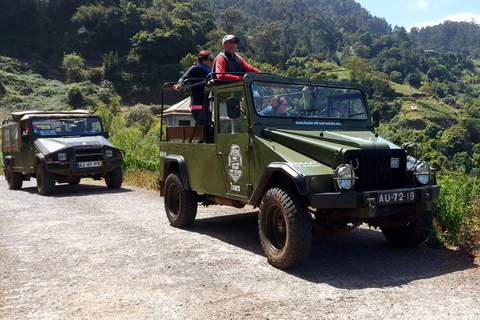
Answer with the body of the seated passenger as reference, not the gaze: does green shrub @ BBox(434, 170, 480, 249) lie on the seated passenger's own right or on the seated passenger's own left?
on the seated passenger's own left

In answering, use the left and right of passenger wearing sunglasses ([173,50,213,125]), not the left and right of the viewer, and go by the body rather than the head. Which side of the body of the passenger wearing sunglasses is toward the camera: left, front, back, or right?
right

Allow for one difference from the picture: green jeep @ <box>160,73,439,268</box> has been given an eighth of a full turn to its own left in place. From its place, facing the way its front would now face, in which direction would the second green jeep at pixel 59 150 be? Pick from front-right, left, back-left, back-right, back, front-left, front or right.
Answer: back-left

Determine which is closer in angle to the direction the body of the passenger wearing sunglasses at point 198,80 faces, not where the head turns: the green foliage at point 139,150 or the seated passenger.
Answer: the seated passenger

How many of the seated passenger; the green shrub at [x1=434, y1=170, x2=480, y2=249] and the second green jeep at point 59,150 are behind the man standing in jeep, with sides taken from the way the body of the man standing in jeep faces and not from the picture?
1

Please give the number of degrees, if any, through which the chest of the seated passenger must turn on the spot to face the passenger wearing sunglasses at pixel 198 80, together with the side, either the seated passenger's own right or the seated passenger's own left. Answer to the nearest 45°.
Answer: approximately 180°

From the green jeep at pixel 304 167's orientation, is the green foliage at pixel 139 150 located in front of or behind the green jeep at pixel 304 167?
behind

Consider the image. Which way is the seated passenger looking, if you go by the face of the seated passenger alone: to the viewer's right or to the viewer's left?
to the viewer's right

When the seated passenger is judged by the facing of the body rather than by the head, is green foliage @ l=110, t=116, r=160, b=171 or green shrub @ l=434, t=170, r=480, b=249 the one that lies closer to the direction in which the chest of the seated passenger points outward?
the green shrub

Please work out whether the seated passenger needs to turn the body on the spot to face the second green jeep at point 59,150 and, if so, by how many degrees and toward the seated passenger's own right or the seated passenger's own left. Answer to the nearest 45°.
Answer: approximately 180°

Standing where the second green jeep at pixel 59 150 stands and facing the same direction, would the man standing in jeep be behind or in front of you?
in front

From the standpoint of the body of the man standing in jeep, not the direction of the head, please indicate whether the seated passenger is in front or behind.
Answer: in front

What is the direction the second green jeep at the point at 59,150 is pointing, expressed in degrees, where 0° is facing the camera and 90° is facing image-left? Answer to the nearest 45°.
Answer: approximately 315°

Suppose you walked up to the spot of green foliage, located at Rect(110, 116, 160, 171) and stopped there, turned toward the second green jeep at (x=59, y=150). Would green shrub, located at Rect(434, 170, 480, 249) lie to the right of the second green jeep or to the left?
left

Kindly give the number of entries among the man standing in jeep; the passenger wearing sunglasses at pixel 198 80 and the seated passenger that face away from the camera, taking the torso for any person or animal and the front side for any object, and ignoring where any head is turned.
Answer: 0

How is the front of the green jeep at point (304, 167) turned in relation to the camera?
facing the viewer and to the right of the viewer

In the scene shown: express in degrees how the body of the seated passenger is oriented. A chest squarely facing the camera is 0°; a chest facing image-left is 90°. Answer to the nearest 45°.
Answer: approximately 315°

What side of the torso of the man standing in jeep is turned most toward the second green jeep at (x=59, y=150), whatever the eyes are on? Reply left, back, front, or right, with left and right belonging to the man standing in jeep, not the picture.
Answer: back
